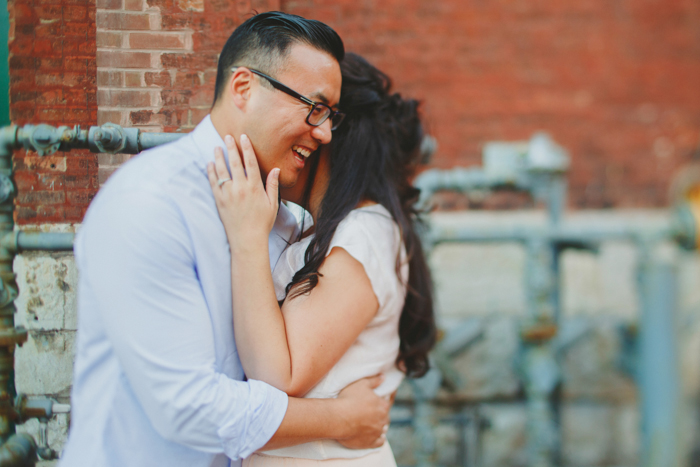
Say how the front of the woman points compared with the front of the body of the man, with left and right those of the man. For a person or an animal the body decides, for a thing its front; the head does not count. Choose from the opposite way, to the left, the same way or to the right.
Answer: the opposite way

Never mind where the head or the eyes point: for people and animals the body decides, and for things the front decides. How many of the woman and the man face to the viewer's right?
1

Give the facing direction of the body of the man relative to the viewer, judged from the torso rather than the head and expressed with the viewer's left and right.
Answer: facing to the right of the viewer

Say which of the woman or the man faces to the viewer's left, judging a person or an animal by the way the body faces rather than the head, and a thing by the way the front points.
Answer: the woman

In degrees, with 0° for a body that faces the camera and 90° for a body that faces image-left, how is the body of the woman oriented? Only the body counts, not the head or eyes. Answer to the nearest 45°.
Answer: approximately 90°

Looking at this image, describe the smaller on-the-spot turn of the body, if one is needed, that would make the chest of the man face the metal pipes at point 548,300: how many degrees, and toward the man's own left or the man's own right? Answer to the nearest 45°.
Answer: approximately 45° to the man's own left
